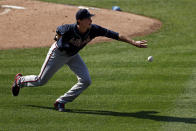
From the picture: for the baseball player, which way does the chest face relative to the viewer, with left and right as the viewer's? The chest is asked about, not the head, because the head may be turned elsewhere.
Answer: facing the viewer and to the right of the viewer
